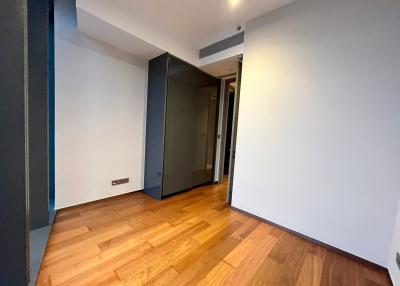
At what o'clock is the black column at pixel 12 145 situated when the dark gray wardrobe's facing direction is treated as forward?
The black column is roughly at 2 o'clock from the dark gray wardrobe.

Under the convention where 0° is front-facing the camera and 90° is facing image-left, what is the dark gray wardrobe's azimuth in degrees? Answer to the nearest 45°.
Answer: approximately 315°
